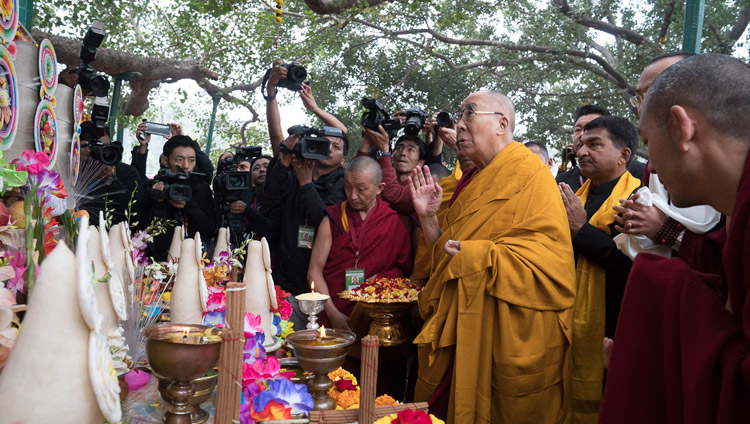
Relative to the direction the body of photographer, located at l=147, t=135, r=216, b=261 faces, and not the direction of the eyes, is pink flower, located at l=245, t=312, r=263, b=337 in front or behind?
in front

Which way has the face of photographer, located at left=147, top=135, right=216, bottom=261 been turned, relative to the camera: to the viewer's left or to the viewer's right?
to the viewer's right

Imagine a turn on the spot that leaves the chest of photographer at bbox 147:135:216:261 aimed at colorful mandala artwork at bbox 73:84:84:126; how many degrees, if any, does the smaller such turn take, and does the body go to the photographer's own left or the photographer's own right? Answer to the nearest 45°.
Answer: approximately 45° to the photographer's own right

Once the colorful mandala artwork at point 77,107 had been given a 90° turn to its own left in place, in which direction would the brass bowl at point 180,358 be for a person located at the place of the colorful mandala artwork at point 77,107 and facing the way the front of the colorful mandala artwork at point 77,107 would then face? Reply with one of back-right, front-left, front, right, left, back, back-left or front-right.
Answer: back

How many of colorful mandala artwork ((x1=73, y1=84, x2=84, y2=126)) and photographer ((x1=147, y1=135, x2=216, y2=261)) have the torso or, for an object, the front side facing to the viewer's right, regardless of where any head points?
1

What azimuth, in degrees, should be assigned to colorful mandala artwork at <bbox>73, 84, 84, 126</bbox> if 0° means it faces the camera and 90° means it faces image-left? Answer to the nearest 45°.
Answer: approximately 270°

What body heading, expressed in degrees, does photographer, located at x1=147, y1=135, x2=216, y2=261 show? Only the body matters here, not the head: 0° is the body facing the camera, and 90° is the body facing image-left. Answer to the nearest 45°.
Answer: approximately 0°

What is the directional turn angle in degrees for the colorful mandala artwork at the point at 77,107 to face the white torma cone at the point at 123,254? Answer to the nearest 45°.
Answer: approximately 90° to its right

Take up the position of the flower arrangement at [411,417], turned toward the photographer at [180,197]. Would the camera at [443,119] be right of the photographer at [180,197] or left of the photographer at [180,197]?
right

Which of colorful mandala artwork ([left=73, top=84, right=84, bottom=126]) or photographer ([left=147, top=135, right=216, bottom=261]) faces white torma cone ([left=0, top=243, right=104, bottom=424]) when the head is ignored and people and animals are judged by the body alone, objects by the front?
the photographer

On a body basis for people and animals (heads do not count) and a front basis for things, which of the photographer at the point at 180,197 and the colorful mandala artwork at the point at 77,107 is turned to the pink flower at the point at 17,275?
the photographer

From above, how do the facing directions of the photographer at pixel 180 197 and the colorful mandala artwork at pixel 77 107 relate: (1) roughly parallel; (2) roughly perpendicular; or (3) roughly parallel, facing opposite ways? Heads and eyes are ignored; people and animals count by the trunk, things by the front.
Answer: roughly perpendicular

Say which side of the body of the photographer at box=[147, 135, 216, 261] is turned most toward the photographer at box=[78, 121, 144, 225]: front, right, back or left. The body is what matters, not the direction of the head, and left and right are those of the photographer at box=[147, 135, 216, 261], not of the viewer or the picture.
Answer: right

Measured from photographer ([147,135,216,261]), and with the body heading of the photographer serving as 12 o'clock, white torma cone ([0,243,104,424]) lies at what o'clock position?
The white torma cone is roughly at 12 o'clock from the photographer.
